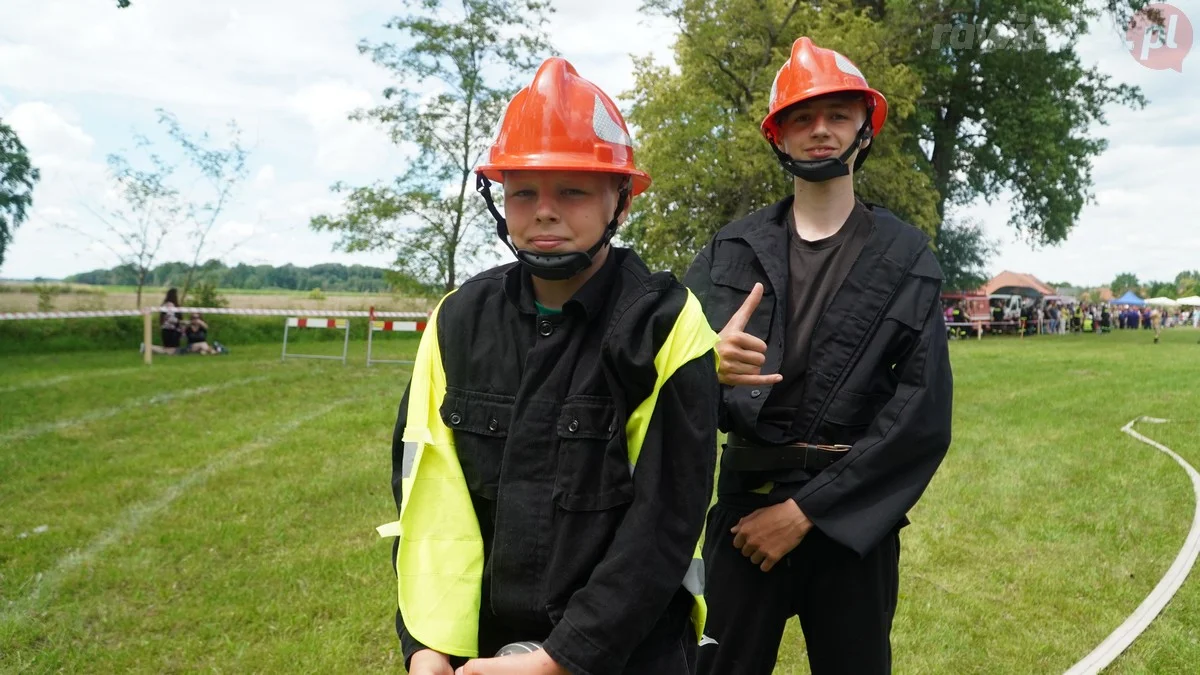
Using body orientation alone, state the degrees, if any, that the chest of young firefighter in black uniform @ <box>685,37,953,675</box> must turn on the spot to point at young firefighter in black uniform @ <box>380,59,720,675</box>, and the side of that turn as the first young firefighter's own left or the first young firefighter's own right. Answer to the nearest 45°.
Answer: approximately 45° to the first young firefighter's own right

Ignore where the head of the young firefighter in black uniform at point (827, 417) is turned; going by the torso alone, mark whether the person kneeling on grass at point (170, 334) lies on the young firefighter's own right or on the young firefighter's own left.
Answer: on the young firefighter's own right

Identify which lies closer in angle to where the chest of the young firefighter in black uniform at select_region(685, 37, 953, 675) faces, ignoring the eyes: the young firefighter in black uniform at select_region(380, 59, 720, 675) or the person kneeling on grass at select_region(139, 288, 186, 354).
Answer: the young firefighter in black uniform

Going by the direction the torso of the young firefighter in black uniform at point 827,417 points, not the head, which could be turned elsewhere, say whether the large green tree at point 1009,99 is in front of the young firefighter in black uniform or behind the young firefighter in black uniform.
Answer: behind

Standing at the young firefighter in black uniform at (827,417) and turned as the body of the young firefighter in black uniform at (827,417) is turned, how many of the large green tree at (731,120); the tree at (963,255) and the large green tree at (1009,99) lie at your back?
3

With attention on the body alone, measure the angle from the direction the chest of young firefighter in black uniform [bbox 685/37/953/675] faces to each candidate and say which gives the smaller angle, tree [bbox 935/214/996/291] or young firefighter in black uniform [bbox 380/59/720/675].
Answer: the young firefighter in black uniform

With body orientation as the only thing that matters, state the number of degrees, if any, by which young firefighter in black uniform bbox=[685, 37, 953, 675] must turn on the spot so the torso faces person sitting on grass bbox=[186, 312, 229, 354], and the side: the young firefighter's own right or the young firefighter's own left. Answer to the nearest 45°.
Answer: approximately 135° to the young firefighter's own right

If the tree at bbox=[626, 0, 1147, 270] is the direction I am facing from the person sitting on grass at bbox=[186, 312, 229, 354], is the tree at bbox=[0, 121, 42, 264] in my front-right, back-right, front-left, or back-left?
back-left

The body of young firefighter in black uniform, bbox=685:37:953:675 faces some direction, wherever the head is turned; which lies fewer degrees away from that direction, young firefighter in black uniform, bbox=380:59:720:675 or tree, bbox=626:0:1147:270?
the young firefighter in black uniform

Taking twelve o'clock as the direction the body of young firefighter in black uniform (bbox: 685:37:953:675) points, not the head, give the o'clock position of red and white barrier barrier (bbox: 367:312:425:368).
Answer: The red and white barrier barrier is roughly at 5 o'clock from the young firefighter in black uniform.

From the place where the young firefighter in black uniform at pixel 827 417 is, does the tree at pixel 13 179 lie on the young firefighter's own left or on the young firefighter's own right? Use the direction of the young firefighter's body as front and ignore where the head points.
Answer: on the young firefighter's own right

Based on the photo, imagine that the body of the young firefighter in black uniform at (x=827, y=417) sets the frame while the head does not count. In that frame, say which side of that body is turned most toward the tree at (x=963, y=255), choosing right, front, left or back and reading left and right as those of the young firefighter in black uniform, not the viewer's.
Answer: back

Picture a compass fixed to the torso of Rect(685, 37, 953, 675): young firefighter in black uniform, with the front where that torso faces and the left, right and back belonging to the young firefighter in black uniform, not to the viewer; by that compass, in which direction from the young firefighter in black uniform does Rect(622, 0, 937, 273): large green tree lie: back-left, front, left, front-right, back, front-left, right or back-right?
back

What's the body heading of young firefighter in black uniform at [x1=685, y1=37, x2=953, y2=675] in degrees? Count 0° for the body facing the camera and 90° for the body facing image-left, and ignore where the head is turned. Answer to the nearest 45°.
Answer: approximately 0°
